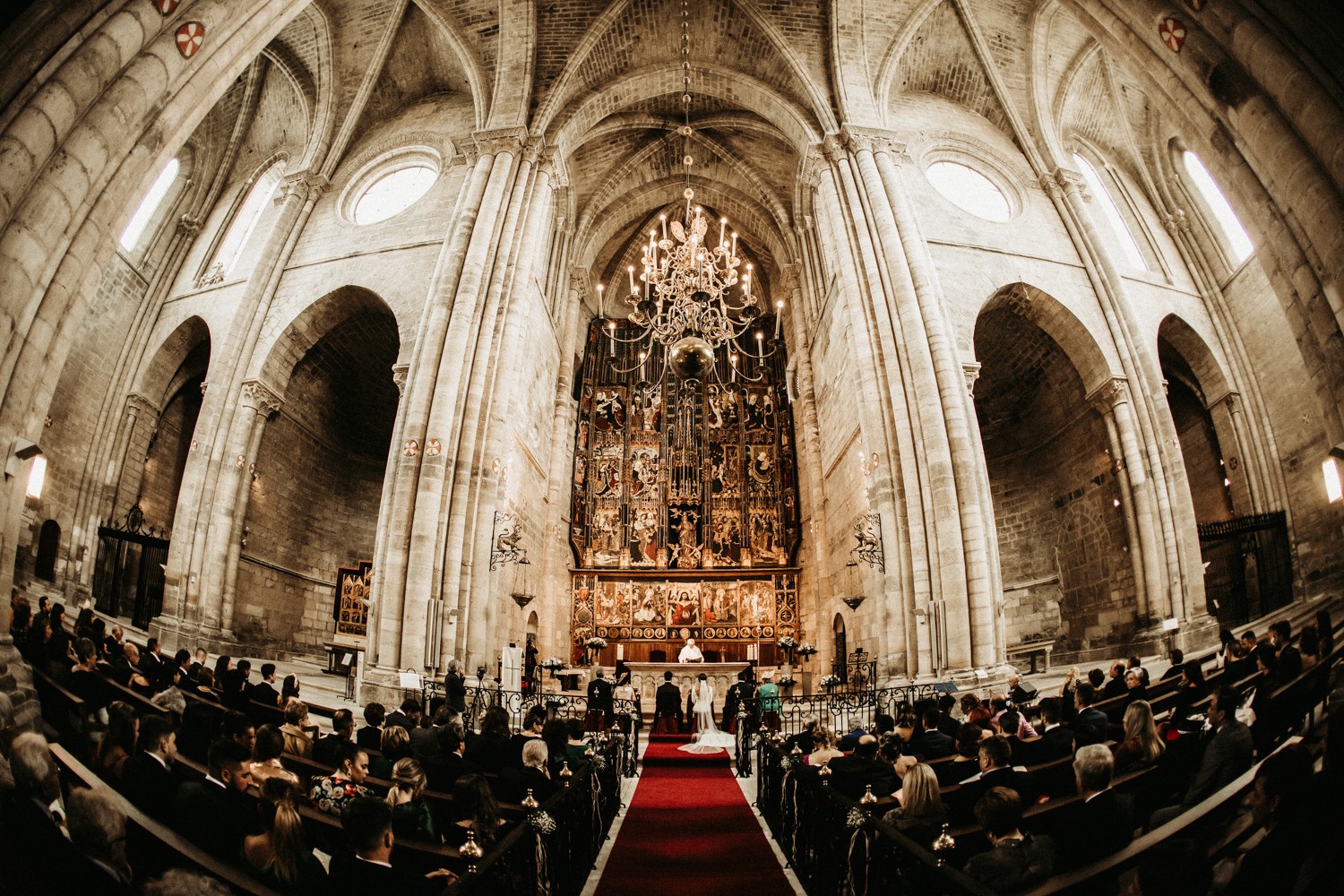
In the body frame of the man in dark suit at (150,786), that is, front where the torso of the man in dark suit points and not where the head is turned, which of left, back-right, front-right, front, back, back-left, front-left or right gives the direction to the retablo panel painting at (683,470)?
front

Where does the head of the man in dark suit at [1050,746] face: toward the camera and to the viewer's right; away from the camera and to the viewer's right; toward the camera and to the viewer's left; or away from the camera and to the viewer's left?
away from the camera and to the viewer's left

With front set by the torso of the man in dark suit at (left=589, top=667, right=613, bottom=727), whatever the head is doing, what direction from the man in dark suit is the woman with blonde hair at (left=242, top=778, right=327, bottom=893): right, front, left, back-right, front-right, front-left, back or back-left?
back

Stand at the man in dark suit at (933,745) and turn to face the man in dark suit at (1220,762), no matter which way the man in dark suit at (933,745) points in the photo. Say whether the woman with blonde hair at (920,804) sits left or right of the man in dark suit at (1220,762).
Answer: right

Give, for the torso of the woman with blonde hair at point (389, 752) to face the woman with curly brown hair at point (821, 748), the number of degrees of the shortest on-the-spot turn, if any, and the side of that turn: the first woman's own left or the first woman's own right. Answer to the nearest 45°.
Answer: approximately 45° to the first woman's own right

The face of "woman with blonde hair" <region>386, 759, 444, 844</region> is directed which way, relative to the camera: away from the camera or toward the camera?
away from the camera

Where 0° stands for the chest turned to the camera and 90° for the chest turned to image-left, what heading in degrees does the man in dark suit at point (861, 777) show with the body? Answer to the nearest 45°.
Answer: approximately 180°

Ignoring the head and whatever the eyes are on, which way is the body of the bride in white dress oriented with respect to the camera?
away from the camera

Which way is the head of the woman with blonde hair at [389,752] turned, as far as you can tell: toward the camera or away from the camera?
away from the camera

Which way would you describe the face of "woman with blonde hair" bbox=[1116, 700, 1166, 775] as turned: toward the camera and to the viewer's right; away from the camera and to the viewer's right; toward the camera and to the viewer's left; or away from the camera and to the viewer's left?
away from the camera and to the viewer's left

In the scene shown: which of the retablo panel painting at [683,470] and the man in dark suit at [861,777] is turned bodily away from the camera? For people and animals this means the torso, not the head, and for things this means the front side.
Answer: the man in dark suit

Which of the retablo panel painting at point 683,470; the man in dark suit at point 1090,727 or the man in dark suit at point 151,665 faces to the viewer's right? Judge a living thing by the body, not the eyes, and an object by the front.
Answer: the man in dark suit at point 151,665

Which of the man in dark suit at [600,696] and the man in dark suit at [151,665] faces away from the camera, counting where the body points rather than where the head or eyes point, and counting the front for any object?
the man in dark suit at [600,696]

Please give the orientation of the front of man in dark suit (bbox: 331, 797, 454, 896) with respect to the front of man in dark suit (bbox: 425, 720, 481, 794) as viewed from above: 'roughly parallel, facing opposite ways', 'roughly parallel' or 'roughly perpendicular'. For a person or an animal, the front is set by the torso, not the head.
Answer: roughly parallel

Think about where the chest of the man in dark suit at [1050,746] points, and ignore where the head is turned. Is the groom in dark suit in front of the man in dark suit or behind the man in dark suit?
in front

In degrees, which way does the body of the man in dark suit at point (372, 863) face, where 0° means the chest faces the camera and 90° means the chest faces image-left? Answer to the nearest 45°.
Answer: approximately 225°

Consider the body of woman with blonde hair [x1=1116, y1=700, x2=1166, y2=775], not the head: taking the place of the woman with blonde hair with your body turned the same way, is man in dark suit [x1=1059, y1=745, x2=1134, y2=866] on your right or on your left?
on your left
